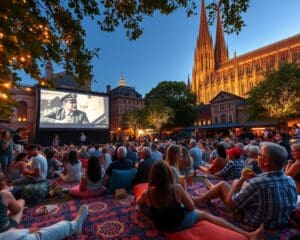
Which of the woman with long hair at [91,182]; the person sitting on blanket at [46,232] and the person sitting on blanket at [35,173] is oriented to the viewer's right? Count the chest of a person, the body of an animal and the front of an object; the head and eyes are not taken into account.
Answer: the person sitting on blanket at [46,232]

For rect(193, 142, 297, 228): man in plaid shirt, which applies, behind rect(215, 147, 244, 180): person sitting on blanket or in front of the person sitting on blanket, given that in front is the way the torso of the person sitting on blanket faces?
behind

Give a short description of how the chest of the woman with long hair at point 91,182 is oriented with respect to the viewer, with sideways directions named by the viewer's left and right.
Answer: facing away from the viewer and to the left of the viewer

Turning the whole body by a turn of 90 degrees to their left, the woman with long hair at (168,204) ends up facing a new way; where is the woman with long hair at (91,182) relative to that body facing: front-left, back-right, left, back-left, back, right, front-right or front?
front-right

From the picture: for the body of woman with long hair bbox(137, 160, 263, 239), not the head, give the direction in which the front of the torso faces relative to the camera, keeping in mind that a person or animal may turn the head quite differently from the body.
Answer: away from the camera

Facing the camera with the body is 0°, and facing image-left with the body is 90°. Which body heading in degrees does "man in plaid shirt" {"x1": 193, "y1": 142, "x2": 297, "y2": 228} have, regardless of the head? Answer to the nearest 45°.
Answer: approximately 135°

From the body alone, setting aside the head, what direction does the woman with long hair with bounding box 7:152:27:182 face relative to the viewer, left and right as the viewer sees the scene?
facing away from the viewer and to the right of the viewer

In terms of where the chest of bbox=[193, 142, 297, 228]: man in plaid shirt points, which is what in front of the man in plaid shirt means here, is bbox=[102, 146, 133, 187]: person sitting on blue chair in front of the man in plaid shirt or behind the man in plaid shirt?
in front

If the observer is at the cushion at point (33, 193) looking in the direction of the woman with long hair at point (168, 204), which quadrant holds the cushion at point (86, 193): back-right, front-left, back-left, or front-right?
front-left

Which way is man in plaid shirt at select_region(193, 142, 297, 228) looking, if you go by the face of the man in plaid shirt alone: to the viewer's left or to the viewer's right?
to the viewer's left

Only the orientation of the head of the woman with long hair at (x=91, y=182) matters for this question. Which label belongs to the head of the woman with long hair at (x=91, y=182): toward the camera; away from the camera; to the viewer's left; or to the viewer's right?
away from the camera
